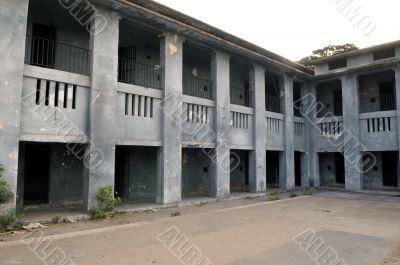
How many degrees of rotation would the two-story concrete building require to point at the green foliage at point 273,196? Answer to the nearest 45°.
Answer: approximately 90° to its left

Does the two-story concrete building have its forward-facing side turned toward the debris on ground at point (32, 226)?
no

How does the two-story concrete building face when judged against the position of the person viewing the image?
facing the viewer and to the right of the viewer

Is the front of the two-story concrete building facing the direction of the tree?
no

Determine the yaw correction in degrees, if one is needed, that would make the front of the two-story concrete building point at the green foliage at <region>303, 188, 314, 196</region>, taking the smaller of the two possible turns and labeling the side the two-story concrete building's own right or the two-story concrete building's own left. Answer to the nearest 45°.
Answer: approximately 90° to the two-story concrete building's own left
